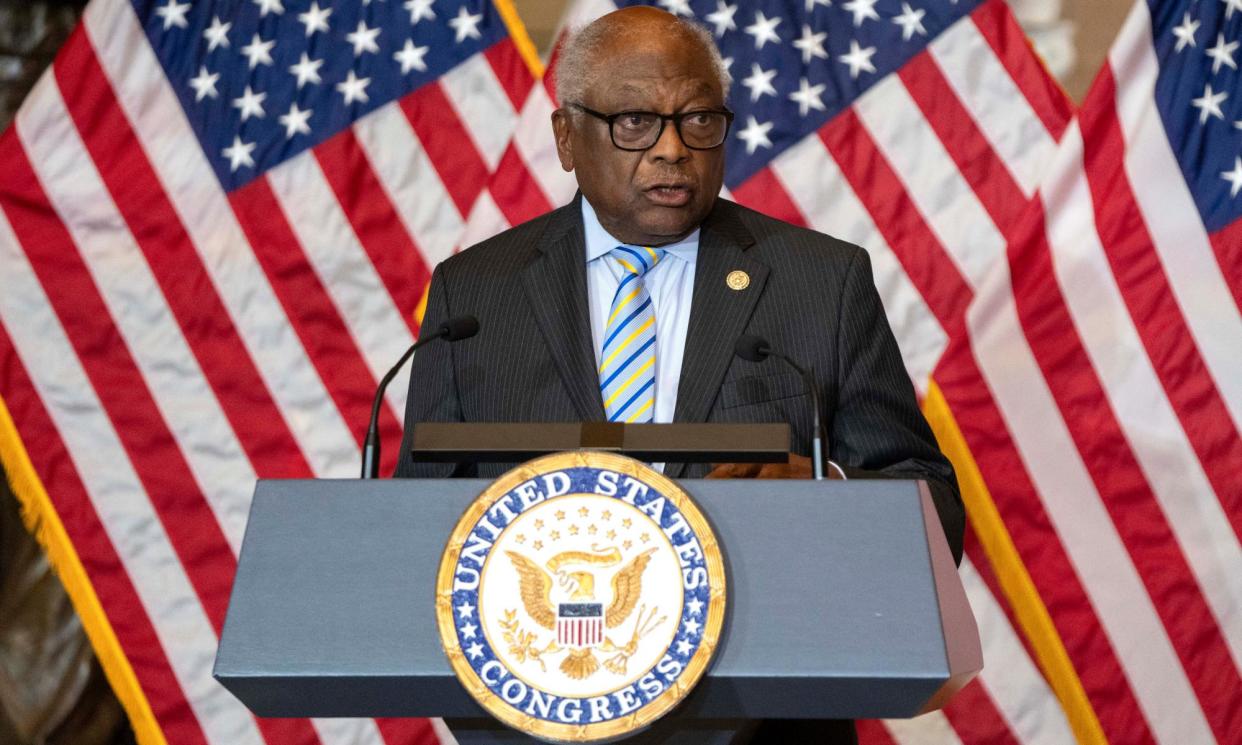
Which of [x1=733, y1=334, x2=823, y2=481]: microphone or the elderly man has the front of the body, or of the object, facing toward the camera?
the elderly man

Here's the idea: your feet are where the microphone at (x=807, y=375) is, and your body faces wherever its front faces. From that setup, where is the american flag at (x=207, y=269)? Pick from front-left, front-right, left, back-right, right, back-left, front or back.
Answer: front

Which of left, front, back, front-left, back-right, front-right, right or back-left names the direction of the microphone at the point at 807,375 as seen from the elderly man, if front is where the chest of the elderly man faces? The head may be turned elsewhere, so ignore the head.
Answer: front

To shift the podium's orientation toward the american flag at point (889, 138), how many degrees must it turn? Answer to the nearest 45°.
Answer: approximately 135° to its left

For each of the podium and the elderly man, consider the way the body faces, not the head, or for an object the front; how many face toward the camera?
2

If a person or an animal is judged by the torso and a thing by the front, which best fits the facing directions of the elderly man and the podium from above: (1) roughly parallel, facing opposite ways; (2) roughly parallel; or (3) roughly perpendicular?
roughly parallel

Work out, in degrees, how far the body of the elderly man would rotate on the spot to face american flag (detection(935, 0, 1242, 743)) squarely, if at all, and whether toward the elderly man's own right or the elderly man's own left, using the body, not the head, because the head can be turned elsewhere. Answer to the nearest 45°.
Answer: approximately 135° to the elderly man's own left

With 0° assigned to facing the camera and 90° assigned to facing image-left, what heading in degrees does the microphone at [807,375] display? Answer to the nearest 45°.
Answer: approximately 135°

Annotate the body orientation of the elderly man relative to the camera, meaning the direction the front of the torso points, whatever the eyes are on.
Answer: toward the camera

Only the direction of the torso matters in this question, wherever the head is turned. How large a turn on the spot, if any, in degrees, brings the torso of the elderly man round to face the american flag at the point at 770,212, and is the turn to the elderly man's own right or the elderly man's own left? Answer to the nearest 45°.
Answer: approximately 180°

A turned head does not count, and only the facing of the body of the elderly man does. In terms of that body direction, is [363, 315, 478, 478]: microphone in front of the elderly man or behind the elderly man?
in front

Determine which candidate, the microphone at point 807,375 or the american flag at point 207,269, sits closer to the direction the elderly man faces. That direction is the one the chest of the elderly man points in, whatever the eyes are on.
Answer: the microphone

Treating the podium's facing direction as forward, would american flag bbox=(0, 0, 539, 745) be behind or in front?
behind

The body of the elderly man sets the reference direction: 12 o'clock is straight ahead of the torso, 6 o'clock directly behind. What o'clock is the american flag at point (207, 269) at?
The american flag is roughly at 5 o'clock from the elderly man.

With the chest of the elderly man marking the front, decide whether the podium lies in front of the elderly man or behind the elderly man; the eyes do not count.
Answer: in front
